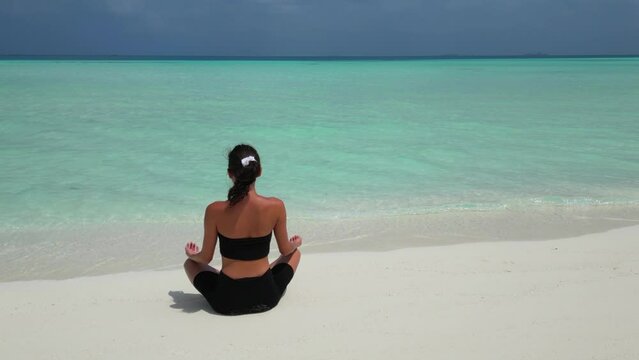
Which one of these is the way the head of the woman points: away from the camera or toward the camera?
away from the camera

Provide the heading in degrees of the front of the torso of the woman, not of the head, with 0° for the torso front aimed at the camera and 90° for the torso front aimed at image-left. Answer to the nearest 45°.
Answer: approximately 180°
